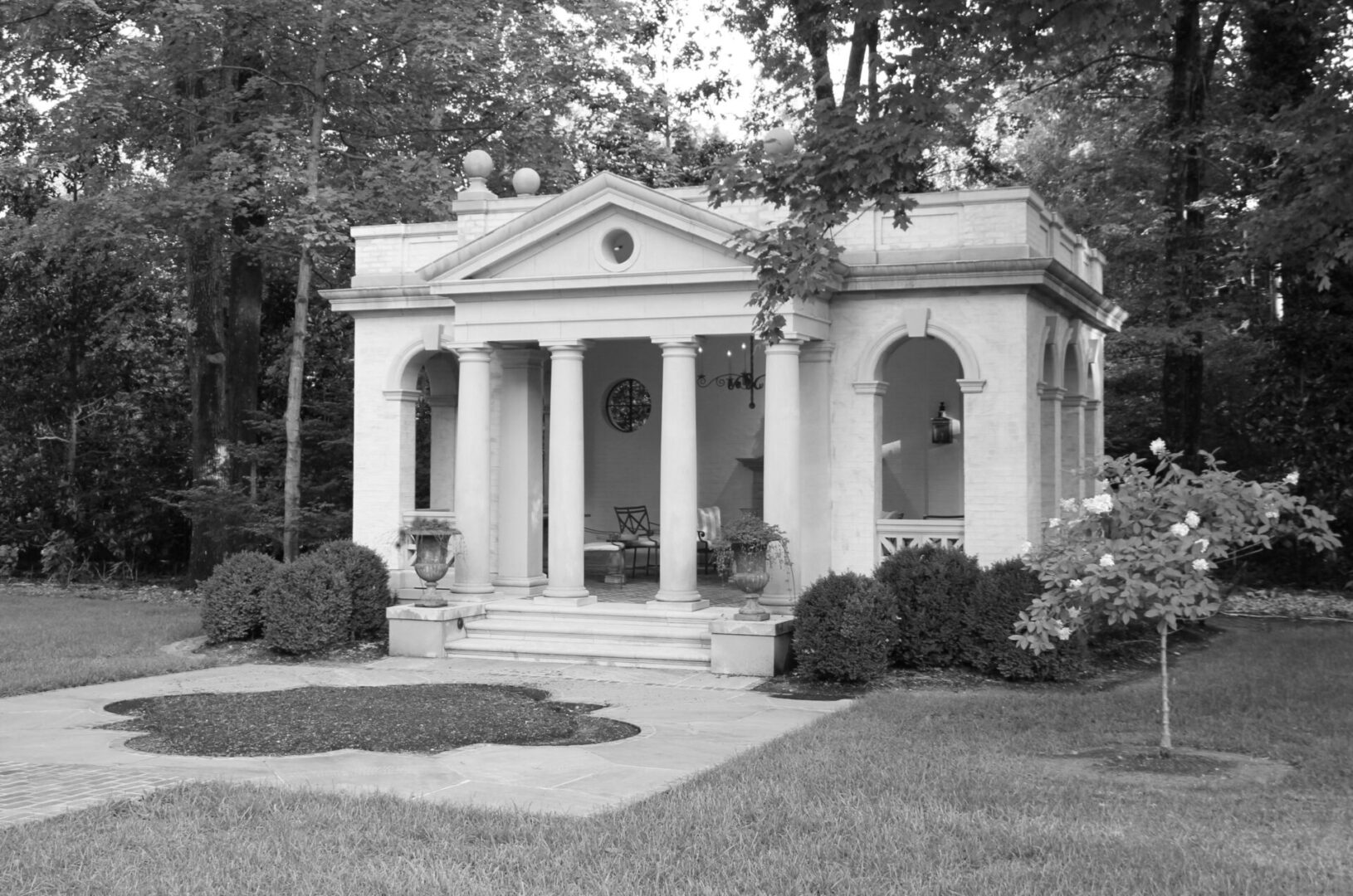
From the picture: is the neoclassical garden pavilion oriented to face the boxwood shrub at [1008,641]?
no

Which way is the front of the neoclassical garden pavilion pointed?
toward the camera

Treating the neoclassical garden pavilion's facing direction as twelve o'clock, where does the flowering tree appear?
The flowering tree is roughly at 11 o'clock from the neoclassical garden pavilion.

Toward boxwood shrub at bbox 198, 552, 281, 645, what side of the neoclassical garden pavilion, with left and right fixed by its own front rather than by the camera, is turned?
right

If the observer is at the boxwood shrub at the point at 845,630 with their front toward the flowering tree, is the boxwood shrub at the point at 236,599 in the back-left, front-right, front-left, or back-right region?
back-right

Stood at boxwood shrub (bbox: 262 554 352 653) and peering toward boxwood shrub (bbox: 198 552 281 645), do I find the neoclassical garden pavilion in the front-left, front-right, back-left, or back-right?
back-right
